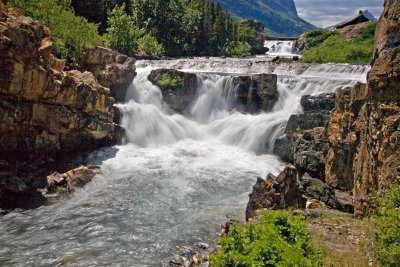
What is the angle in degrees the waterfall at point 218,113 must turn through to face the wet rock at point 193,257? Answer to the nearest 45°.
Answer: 0° — it already faces it

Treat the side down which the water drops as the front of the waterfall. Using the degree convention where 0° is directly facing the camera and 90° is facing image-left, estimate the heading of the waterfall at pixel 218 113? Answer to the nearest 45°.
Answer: approximately 0°

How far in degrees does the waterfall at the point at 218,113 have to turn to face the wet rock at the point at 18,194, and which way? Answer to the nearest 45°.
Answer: approximately 45° to its right

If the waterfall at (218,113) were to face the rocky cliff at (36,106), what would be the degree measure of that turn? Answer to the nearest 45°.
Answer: approximately 45° to its right

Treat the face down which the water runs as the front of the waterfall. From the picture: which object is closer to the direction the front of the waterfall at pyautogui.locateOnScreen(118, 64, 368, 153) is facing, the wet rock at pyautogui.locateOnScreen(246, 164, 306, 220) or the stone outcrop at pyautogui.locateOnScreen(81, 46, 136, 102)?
the wet rock

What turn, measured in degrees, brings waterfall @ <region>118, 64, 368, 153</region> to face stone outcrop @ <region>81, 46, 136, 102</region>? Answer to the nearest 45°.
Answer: approximately 90° to its right

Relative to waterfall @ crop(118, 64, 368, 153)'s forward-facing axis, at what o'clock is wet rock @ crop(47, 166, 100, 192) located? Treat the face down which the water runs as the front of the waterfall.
The wet rock is roughly at 1 o'clock from the waterfall.
